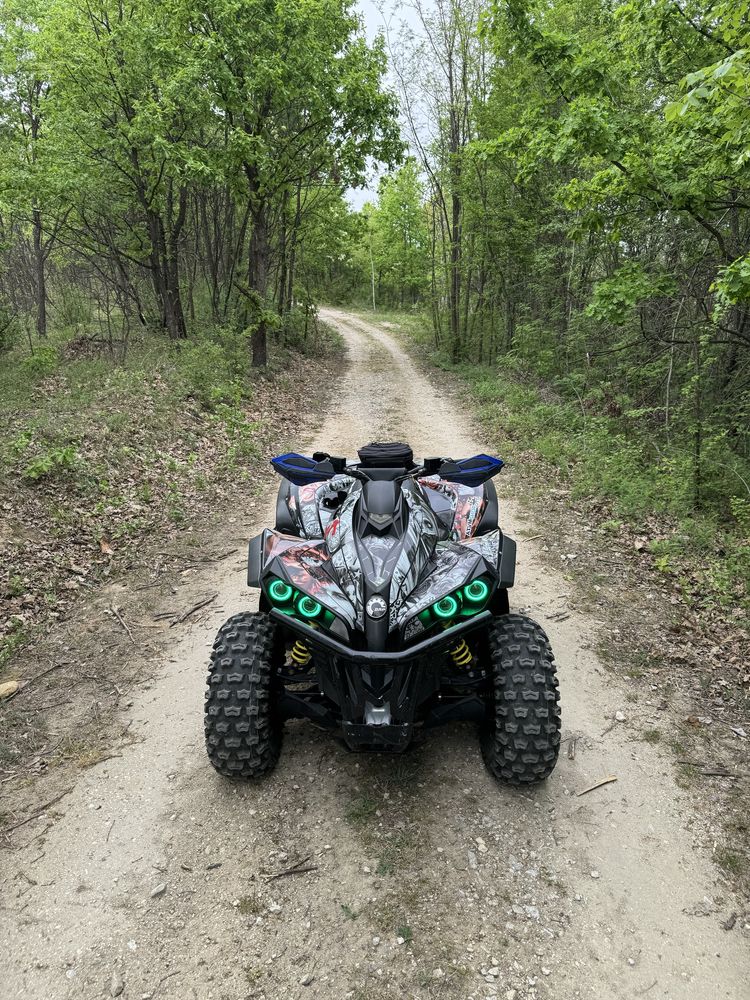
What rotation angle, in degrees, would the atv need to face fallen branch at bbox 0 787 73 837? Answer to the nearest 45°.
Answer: approximately 90° to its right

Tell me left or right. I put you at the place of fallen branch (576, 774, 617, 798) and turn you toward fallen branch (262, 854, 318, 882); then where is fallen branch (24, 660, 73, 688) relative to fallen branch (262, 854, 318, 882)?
right

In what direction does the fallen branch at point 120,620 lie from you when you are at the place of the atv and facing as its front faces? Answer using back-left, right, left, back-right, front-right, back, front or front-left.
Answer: back-right

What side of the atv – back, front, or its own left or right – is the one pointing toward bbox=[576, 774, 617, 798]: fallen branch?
left

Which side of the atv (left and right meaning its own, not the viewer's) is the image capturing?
front

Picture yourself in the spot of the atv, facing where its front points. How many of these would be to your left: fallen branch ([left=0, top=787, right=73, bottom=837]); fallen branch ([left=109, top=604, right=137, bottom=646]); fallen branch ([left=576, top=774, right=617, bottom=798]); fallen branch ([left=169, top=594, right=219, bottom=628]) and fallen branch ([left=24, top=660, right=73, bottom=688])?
1

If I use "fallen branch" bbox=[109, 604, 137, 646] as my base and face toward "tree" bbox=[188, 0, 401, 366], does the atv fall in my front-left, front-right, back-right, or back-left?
back-right

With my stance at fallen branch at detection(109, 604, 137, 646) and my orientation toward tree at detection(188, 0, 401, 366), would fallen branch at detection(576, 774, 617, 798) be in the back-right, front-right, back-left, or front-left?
back-right

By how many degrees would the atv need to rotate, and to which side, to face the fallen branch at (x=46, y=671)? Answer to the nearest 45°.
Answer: approximately 135° to its right

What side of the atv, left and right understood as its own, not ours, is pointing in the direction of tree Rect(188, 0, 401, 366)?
back

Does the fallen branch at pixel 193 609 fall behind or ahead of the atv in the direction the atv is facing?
behind

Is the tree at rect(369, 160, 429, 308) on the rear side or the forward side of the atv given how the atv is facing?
on the rear side
